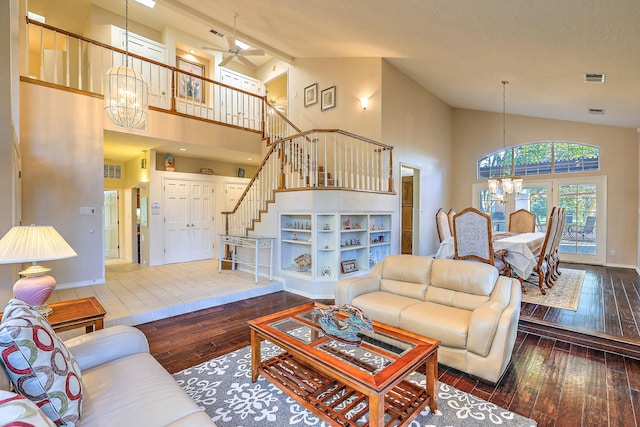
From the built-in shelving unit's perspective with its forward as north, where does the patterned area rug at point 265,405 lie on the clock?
The patterned area rug is roughly at 12 o'clock from the built-in shelving unit.

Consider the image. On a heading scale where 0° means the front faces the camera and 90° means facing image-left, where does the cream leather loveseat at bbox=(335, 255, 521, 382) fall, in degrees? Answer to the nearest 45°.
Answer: approximately 45°

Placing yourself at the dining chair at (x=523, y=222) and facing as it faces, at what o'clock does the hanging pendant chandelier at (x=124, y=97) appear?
The hanging pendant chandelier is roughly at 1 o'clock from the dining chair.

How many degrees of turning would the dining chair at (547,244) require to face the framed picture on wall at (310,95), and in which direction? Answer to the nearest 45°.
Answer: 0° — it already faces it

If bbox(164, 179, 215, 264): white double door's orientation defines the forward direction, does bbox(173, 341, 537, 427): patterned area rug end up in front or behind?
in front

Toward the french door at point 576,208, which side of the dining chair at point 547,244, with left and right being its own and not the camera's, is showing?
right

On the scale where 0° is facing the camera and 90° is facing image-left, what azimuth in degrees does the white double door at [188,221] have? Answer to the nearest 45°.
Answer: approximately 315°

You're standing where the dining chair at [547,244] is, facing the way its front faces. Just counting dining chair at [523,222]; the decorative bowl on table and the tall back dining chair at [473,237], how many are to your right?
1

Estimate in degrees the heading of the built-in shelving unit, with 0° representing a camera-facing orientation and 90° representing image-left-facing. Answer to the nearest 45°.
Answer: approximately 0°

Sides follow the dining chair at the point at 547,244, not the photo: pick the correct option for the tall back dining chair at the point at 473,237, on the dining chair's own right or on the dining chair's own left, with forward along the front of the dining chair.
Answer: on the dining chair's own left

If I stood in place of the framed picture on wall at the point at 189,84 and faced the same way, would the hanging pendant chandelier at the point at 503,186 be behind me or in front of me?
in front

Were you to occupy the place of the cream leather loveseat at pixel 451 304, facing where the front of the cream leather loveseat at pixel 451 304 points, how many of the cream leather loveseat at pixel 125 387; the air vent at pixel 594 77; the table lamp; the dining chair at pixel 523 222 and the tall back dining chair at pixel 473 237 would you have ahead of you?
2

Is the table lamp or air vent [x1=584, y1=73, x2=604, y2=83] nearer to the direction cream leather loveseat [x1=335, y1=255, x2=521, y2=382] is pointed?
the table lamp

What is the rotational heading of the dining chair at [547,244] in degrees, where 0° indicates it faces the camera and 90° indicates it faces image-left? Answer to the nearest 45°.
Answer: approximately 90°
